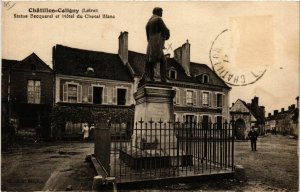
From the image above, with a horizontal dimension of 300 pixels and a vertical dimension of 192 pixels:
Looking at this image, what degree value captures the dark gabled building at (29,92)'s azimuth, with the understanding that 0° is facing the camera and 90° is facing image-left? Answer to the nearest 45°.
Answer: approximately 0°

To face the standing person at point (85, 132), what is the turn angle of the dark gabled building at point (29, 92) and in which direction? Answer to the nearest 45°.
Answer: approximately 90° to its left
